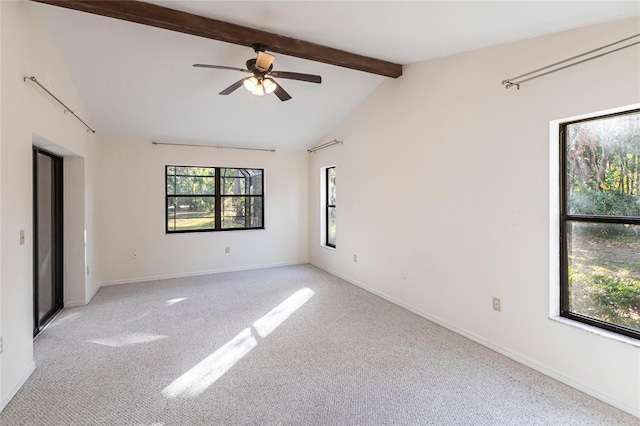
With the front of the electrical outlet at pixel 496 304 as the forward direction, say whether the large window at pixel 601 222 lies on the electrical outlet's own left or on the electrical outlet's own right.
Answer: on the electrical outlet's own left

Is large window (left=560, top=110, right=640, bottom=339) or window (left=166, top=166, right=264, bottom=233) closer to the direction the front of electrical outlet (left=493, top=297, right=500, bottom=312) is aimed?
the window

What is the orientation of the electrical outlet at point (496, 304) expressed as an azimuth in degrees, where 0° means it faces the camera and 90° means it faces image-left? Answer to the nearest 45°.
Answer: approximately 45°

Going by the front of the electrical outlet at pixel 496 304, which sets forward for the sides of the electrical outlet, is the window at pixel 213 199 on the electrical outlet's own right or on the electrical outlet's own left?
on the electrical outlet's own right

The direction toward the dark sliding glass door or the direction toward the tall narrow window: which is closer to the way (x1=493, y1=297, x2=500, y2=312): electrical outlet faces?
the dark sliding glass door

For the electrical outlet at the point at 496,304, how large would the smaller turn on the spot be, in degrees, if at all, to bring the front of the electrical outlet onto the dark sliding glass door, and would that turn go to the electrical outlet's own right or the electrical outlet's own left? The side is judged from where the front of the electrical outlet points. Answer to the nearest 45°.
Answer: approximately 45° to the electrical outlet's own right

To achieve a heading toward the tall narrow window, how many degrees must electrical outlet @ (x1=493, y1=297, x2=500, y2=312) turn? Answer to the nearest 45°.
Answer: approximately 90° to its right
